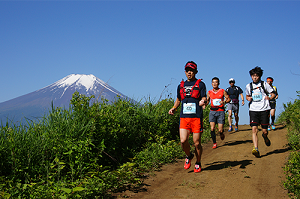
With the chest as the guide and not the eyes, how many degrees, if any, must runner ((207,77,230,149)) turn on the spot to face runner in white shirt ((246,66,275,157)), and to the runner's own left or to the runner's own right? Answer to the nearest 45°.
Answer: approximately 45° to the runner's own left

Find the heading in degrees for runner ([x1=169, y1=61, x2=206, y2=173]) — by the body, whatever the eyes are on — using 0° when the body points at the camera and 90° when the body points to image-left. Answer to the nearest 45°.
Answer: approximately 0°

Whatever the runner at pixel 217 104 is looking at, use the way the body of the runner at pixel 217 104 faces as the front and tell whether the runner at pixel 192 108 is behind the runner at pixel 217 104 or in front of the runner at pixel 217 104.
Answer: in front

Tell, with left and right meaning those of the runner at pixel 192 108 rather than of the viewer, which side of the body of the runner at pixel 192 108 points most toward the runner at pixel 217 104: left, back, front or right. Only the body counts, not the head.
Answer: back

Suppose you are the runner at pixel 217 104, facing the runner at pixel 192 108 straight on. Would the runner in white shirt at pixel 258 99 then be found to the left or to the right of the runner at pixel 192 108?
left

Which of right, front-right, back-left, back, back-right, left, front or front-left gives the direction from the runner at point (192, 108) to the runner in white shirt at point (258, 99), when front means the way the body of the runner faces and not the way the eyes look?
back-left

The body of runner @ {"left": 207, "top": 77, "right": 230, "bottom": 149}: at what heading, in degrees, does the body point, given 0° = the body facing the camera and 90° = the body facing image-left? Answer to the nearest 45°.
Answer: approximately 0°

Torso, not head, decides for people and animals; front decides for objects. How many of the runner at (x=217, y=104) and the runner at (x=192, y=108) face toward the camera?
2
